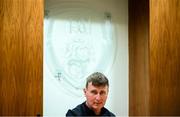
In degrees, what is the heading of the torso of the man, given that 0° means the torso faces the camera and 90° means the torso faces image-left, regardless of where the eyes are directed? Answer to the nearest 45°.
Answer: approximately 315°
